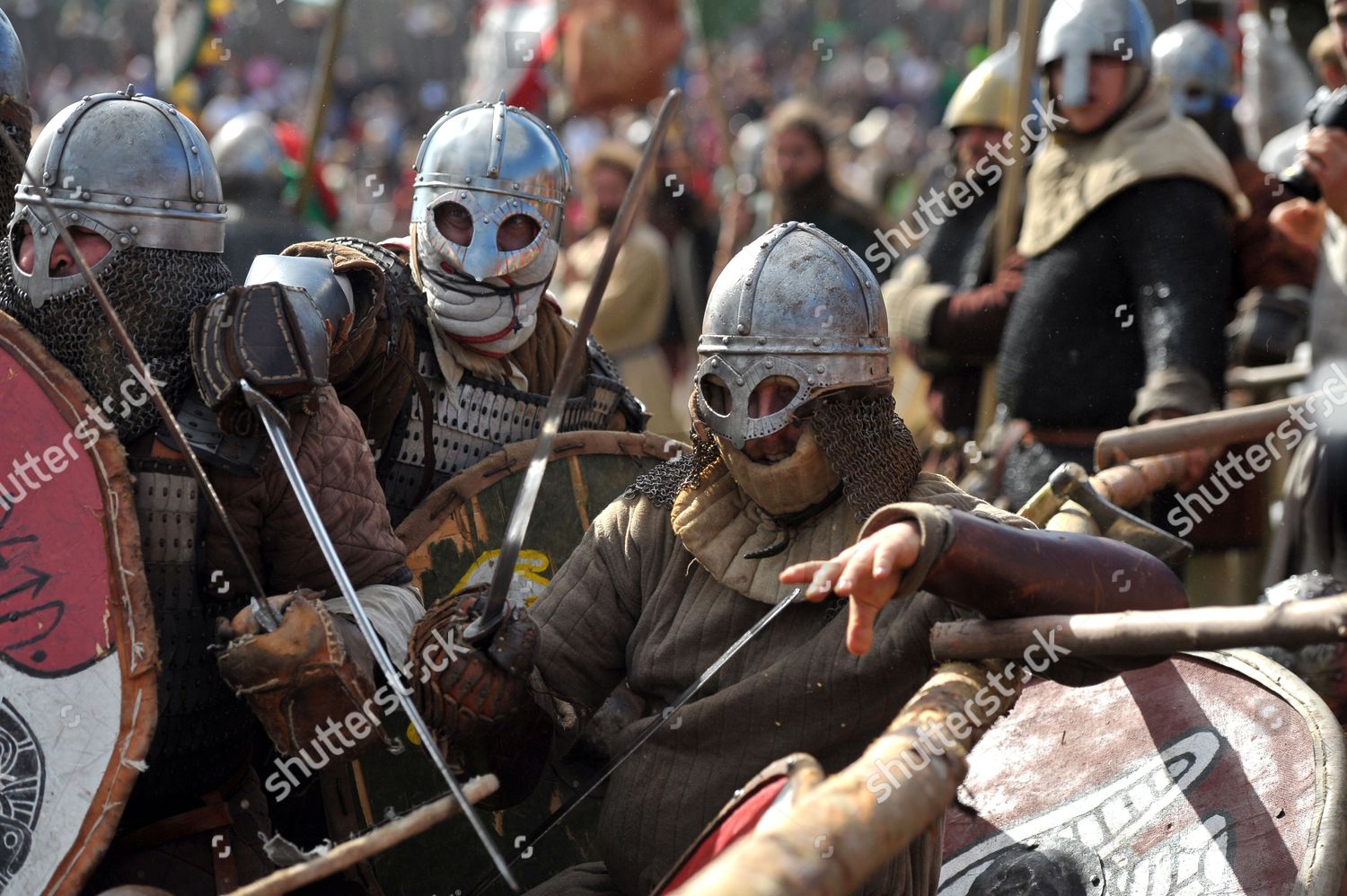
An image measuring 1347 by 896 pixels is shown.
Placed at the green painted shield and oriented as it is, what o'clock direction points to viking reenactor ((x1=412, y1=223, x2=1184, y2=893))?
The viking reenactor is roughly at 11 o'clock from the green painted shield.

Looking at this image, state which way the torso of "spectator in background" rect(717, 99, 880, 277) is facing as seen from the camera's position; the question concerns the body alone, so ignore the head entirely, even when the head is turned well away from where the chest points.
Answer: toward the camera

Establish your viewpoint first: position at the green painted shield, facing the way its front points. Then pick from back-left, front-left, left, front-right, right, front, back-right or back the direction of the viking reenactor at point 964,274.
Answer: back-left

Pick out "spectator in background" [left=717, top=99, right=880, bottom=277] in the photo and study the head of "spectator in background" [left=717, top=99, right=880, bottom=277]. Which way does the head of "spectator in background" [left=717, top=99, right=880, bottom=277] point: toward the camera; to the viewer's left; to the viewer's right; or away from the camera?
toward the camera

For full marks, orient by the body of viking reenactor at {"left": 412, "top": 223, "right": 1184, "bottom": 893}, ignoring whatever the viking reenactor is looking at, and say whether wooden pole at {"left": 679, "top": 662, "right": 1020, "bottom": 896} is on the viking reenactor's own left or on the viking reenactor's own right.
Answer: on the viking reenactor's own left

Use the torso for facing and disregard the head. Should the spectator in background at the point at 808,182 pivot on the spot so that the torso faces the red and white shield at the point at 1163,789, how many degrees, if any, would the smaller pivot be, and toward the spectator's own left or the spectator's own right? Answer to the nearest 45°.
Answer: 0° — they already face it

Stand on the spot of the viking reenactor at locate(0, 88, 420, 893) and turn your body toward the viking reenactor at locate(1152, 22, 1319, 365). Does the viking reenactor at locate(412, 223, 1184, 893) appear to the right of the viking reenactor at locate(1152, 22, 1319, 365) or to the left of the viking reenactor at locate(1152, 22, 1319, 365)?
right

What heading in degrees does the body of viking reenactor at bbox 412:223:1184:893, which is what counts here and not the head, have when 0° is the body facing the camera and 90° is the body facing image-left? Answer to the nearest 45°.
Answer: approximately 45°

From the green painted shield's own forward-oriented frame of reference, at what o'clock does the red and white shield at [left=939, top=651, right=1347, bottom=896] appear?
The red and white shield is roughly at 10 o'clock from the green painted shield.

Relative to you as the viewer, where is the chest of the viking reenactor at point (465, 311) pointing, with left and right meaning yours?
facing the viewer

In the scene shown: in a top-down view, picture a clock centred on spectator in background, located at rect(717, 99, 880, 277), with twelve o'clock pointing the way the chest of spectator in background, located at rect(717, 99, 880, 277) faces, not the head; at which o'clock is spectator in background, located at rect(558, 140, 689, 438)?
spectator in background, located at rect(558, 140, 689, 438) is roughly at 4 o'clock from spectator in background, located at rect(717, 99, 880, 277).

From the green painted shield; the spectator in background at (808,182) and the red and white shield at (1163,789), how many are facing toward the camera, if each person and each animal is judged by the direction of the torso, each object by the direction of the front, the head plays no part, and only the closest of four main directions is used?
3

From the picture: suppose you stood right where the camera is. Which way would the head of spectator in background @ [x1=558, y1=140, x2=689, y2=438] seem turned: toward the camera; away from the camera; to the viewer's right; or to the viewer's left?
toward the camera

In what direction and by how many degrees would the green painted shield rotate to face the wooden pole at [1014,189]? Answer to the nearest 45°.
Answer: approximately 135° to its left
